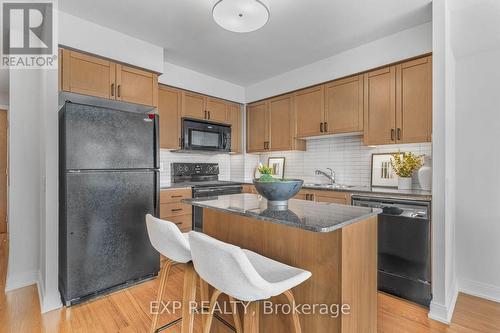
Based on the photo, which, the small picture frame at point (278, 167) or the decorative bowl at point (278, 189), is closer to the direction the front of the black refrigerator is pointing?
the decorative bowl

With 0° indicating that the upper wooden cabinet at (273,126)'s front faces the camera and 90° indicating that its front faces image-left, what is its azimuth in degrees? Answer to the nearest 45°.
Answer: approximately 45°

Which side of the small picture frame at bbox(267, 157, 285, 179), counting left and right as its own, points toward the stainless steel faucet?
left

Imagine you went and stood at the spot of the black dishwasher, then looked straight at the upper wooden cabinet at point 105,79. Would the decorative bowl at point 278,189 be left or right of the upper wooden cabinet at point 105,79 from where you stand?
left

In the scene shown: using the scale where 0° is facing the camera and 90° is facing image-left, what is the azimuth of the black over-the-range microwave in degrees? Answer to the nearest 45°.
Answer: approximately 315°

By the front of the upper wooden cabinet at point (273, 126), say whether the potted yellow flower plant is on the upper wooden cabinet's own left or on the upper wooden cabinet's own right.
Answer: on the upper wooden cabinet's own left

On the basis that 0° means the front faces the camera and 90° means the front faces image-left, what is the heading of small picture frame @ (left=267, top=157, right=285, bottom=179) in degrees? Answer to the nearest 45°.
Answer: approximately 45°

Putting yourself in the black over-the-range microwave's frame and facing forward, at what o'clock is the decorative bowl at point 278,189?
The decorative bowl is roughly at 1 o'clock from the black over-the-range microwave.

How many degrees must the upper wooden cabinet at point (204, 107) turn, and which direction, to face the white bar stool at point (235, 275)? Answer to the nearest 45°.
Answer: approximately 45° to its right

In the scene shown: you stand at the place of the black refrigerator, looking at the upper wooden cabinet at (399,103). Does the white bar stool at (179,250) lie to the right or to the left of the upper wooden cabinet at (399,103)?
right
